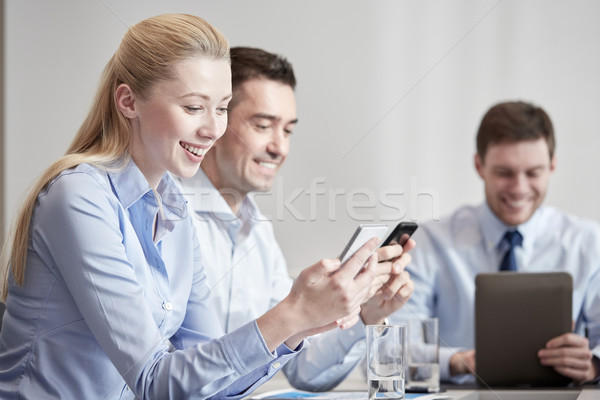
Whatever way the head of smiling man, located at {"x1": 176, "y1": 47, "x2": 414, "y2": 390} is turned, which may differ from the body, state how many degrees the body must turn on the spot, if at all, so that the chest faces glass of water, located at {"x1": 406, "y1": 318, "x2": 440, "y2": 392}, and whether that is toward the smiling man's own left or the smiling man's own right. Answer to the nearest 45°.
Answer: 0° — they already face it

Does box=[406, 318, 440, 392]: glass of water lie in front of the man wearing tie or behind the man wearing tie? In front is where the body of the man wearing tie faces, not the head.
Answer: in front

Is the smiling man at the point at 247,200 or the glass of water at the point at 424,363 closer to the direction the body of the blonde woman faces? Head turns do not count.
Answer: the glass of water

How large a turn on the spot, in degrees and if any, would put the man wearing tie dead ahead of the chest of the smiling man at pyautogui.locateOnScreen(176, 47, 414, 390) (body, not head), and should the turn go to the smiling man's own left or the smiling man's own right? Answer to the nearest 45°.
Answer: approximately 90° to the smiling man's own left

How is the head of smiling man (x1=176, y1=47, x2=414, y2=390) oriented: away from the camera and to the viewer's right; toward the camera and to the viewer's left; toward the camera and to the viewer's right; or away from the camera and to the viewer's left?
toward the camera and to the viewer's right

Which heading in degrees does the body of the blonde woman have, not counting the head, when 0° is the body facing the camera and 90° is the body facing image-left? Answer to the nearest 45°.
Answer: approximately 315°

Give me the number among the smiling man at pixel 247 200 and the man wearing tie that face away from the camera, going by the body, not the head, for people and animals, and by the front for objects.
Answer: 0

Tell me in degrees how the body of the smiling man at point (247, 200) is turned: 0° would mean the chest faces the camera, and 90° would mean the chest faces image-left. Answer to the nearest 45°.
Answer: approximately 315°

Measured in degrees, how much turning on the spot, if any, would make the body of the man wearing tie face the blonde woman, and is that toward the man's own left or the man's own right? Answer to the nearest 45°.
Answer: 0° — they already face them

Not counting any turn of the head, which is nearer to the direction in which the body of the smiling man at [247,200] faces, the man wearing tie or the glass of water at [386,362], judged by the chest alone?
the glass of water
